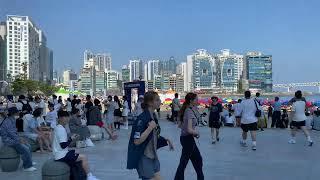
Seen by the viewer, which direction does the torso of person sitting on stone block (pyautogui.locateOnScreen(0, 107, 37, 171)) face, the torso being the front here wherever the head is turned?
to the viewer's right

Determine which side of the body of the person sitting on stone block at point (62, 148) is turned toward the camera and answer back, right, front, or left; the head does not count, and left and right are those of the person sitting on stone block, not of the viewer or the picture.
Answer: right

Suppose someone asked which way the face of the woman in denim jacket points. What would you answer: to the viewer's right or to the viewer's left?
to the viewer's right

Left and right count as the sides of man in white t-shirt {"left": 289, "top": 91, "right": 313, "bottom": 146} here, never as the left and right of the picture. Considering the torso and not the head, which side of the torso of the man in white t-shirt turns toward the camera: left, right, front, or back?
back

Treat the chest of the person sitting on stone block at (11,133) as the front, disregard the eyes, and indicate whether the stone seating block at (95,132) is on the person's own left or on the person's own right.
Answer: on the person's own left

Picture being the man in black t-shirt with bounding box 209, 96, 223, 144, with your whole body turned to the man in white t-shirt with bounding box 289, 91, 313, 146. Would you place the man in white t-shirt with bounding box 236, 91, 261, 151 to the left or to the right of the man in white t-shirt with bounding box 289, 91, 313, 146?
right
